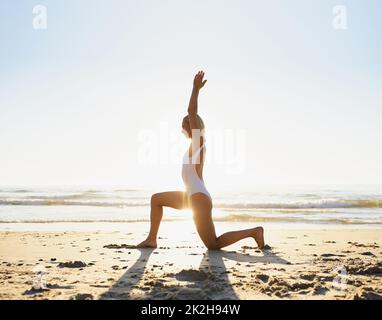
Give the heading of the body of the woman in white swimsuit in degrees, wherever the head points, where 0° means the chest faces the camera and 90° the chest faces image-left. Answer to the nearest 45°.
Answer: approximately 90°
